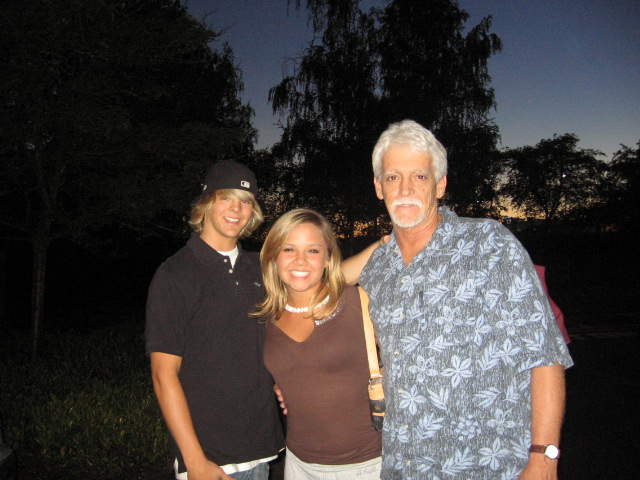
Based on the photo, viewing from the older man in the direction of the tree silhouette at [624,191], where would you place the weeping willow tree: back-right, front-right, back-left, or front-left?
front-left

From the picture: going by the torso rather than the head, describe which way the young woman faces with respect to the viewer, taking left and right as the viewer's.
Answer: facing the viewer

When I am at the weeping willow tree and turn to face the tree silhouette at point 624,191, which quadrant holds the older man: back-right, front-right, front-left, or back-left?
back-right

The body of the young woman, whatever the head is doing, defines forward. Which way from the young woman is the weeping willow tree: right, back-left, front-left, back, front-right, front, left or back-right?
back

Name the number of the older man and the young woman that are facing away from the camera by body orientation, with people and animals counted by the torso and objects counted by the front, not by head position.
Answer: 0

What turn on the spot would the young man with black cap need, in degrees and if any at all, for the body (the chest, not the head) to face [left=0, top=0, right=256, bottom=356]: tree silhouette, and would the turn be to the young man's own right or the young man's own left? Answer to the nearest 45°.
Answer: approximately 135° to the young man's own left

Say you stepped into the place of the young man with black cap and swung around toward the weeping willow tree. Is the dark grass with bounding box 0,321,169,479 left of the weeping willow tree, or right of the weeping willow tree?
left

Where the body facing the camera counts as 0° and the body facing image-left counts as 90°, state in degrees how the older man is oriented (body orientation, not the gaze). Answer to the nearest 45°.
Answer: approximately 45°

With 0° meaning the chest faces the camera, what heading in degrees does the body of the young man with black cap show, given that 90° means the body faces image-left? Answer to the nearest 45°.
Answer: approximately 315°
